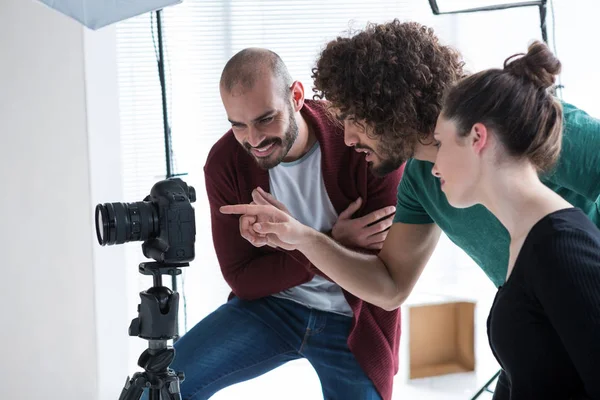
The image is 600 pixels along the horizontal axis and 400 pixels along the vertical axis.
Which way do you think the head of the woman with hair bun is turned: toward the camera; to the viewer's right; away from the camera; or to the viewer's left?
to the viewer's left

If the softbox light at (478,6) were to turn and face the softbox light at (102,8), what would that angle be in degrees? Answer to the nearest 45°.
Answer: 0° — it already faces it

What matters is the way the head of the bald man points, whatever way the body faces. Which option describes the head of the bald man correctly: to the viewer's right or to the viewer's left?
to the viewer's left

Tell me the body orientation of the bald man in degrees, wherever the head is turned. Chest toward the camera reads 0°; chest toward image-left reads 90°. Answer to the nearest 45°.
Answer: approximately 45°

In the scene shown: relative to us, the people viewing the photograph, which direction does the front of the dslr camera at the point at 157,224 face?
facing to the left of the viewer

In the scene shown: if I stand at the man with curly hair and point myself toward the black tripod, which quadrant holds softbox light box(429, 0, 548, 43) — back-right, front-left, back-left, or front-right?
back-right

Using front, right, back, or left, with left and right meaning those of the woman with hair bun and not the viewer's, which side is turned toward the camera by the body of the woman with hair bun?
left

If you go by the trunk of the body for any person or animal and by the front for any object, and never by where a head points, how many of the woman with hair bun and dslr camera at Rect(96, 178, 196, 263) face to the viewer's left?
2
